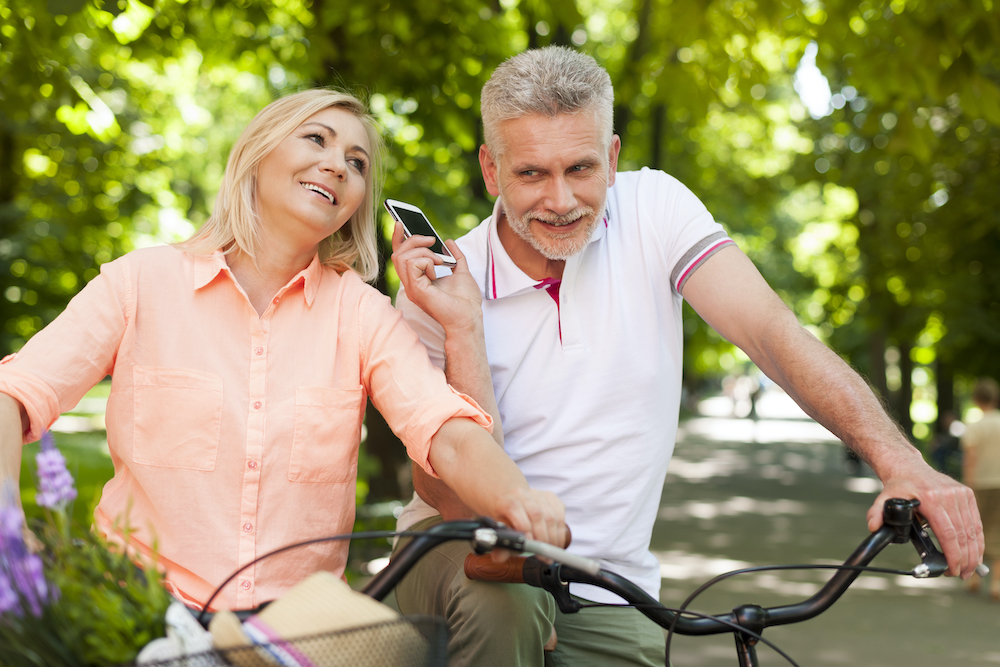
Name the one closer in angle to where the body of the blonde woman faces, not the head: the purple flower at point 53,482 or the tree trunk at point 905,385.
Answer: the purple flower

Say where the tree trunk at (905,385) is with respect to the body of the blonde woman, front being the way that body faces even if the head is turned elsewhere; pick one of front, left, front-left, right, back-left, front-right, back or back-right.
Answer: back-left

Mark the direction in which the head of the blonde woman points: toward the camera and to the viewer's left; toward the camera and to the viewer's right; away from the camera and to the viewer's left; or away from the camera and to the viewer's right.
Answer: toward the camera and to the viewer's right

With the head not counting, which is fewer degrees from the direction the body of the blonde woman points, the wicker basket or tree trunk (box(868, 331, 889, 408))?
the wicker basket

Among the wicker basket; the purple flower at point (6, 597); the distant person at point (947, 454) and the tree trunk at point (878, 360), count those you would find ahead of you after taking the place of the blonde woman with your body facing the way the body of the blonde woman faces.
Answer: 2

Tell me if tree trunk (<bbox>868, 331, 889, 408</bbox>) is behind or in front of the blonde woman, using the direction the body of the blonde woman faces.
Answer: behind

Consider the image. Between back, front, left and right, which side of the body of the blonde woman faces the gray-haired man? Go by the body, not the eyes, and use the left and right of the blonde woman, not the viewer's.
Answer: left

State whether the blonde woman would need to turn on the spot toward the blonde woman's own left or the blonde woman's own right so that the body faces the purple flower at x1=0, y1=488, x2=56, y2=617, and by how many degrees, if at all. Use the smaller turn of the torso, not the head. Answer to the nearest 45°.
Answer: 0° — they already face it

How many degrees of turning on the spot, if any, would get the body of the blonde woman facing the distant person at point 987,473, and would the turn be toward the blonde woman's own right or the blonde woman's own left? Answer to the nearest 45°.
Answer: approximately 135° to the blonde woman's own left

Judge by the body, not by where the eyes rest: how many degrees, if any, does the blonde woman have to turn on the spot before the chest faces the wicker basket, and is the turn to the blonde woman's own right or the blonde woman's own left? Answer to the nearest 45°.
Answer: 0° — they already face it

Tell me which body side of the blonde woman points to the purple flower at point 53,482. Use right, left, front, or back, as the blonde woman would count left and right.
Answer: front

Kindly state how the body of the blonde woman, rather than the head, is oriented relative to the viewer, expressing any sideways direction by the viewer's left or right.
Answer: facing the viewer

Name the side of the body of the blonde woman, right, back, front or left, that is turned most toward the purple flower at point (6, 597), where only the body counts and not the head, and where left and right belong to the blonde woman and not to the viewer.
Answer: front

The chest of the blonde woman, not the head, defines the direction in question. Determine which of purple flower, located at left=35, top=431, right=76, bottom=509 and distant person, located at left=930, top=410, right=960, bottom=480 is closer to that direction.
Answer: the purple flower
